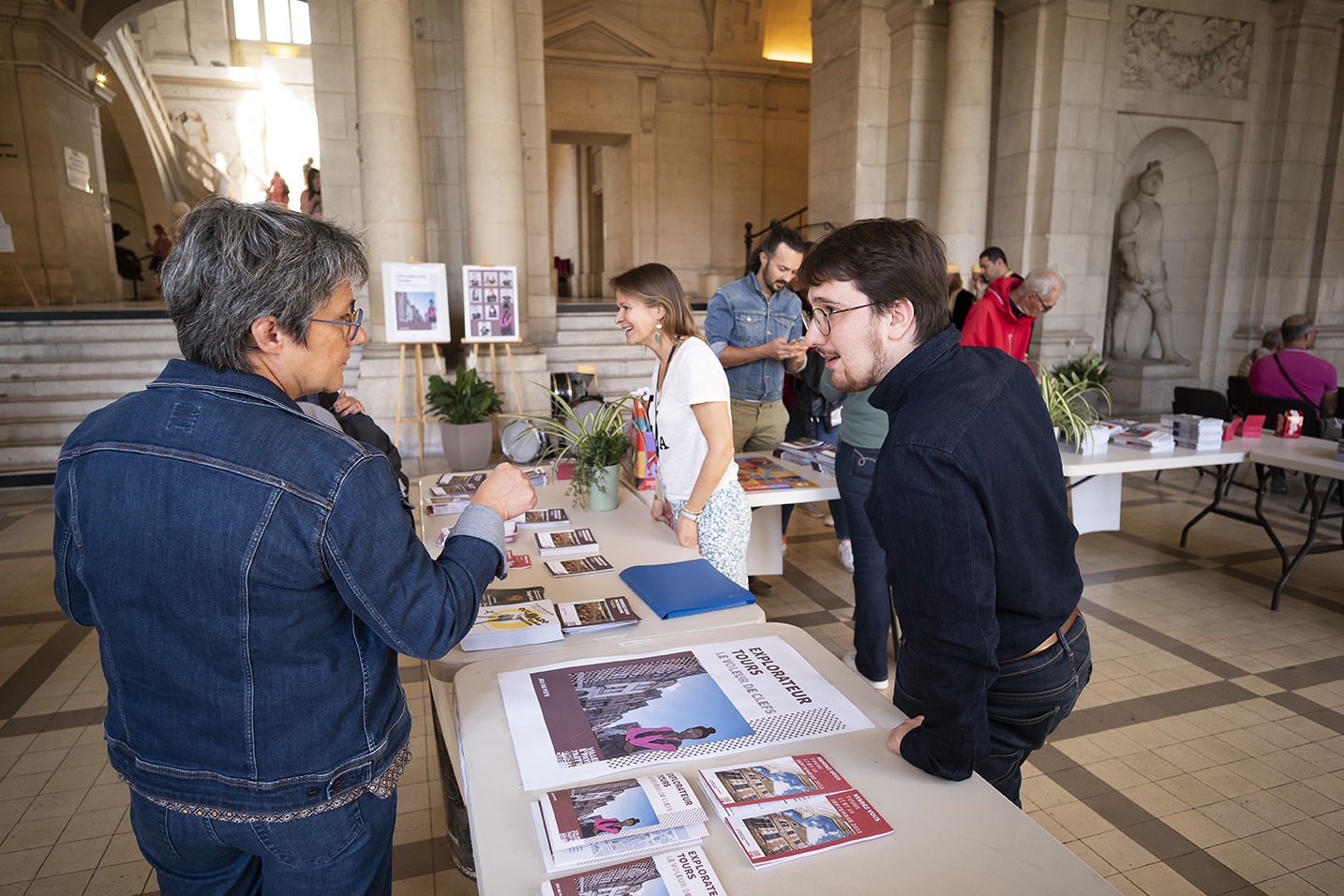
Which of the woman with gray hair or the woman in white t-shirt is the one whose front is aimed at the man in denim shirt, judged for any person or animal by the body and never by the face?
the woman with gray hair

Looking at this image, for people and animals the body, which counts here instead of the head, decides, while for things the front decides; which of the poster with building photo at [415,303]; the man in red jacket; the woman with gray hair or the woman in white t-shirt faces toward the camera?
the poster with building photo

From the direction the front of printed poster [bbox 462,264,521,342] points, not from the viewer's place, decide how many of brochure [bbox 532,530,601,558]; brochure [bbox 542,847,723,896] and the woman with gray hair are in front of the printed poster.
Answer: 3

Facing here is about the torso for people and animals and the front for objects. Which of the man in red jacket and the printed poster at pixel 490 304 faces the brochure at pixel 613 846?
the printed poster

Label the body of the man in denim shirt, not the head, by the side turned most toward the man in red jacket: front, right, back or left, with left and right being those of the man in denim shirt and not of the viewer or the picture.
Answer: left

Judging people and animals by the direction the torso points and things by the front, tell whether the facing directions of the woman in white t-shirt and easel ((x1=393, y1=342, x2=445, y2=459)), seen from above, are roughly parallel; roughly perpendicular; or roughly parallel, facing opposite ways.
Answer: roughly perpendicular

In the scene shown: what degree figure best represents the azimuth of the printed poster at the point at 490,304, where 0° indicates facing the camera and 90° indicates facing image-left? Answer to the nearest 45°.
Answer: approximately 0°

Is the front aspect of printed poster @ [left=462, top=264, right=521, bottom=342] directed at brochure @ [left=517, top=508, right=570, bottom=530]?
yes

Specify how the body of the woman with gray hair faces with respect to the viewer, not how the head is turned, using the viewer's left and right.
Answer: facing away from the viewer and to the right of the viewer

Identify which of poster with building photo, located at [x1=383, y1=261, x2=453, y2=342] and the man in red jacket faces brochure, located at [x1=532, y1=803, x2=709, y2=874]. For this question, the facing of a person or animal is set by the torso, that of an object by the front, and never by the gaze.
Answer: the poster with building photo

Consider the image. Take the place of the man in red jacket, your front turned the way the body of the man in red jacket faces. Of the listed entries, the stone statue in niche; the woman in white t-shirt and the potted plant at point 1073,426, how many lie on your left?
1
